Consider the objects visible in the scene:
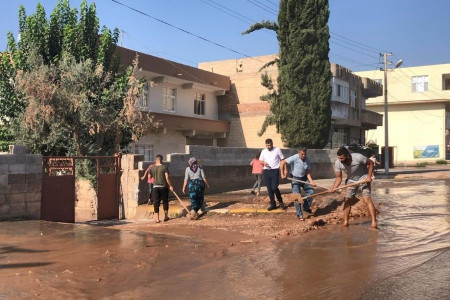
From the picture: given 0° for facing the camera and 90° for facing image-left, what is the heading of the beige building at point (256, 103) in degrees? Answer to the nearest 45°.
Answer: approximately 315°

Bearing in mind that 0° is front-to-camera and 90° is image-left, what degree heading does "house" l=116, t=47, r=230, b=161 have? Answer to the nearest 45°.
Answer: approximately 315°

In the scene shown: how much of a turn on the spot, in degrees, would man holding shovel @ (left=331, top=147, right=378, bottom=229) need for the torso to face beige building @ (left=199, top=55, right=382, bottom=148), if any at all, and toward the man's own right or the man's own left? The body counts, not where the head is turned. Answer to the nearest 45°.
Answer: approximately 135° to the man's own right

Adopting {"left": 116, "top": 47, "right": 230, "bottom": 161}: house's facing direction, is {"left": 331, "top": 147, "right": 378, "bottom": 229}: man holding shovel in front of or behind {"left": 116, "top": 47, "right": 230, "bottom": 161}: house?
in front

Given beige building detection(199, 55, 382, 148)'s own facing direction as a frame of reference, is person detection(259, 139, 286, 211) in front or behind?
in front

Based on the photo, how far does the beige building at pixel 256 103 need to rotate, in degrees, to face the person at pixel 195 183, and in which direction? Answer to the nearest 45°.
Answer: approximately 45° to its right

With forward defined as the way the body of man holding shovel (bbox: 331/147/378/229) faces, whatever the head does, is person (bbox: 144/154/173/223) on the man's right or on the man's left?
on the man's right

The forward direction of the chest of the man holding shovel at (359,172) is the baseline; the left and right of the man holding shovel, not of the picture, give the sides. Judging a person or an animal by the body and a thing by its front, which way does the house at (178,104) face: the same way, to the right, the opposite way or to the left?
to the left

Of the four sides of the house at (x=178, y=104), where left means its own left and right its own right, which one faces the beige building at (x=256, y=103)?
left

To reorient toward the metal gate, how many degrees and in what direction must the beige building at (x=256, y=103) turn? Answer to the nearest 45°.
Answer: approximately 45° to its right

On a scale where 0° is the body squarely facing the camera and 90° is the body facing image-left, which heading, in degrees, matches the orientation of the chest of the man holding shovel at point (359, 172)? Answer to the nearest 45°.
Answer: approximately 45°
